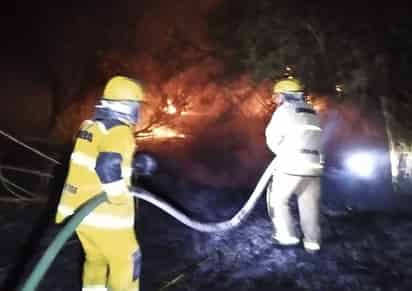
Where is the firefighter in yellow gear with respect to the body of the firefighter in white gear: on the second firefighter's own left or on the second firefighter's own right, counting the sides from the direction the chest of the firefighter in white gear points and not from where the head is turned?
on the second firefighter's own left

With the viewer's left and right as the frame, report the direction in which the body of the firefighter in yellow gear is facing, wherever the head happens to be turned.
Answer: facing away from the viewer and to the right of the viewer

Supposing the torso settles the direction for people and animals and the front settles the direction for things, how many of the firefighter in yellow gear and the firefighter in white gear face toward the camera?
0

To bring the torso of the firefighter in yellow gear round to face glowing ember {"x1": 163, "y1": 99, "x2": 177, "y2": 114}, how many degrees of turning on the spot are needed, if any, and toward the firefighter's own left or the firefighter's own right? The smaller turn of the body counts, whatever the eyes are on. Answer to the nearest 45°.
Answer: approximately 45° to the firefighter's own left

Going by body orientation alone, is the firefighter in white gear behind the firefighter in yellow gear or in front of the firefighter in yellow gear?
in front

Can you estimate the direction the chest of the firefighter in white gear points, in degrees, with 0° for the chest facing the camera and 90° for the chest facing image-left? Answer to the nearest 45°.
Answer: approximately 135°

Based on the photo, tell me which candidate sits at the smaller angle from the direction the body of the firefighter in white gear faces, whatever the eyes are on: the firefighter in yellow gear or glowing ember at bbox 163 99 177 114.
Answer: the glowing ember

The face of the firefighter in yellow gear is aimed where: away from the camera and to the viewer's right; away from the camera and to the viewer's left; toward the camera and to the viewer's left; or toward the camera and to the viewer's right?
away from the camera and to the viewer's right

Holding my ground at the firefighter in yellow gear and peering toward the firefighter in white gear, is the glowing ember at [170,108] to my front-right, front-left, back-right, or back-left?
front-left

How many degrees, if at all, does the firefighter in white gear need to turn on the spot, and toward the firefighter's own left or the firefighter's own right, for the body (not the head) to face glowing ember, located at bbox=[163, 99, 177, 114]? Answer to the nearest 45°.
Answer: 0° — they already face it

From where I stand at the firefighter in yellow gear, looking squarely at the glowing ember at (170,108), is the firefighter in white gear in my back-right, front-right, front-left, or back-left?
front-right
